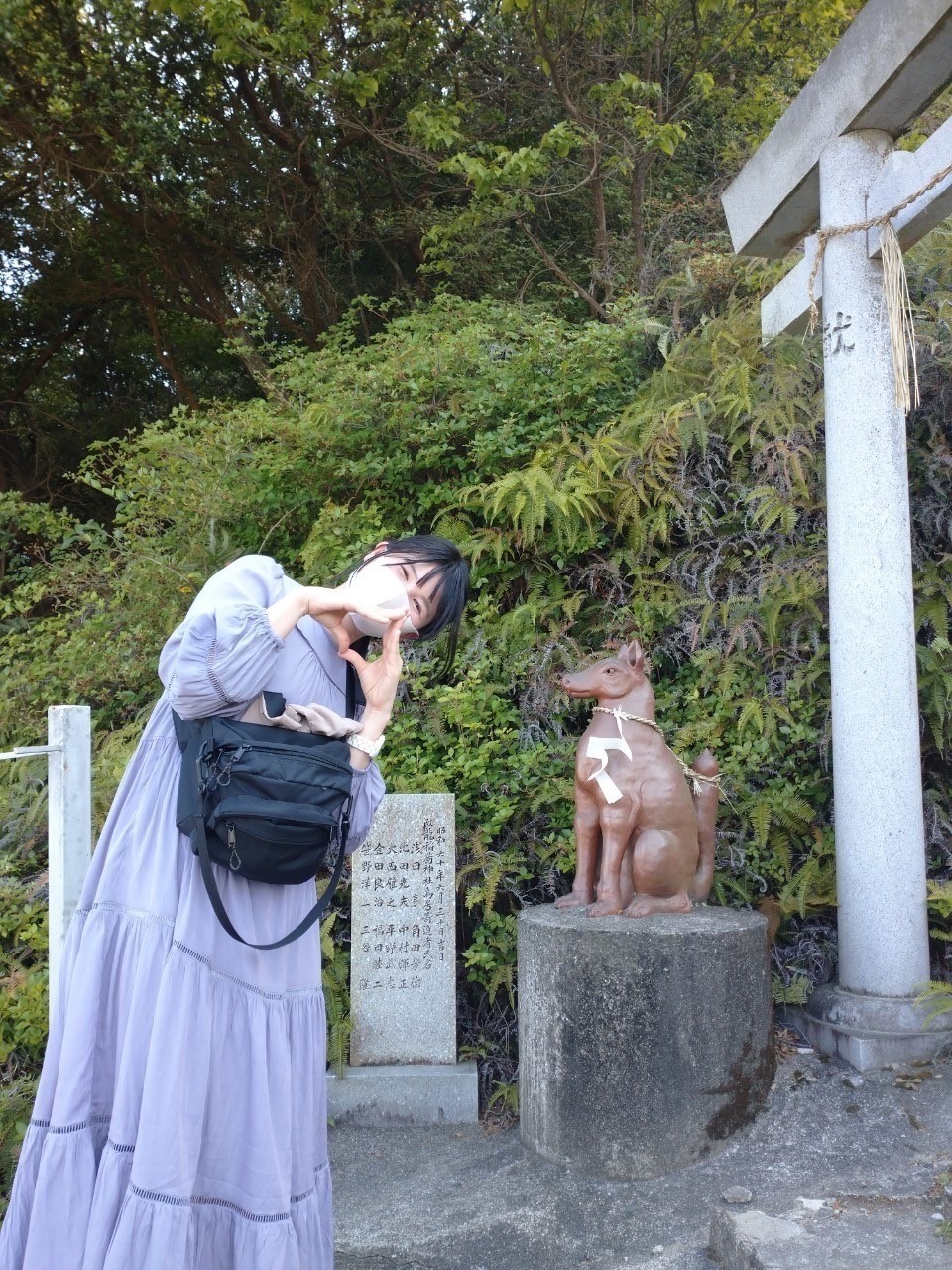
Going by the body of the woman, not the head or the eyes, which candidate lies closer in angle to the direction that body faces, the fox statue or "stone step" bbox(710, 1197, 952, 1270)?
the stone step

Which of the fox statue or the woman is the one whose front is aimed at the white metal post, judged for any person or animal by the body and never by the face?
the fox statue

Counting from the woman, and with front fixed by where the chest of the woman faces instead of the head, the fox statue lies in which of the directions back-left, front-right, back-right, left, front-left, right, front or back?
left

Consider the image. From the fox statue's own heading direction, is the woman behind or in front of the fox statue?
in front

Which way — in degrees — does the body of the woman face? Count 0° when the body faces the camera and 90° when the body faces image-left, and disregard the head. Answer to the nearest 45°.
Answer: approximately 315°

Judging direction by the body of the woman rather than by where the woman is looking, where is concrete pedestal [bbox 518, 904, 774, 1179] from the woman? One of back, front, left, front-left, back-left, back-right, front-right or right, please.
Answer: left

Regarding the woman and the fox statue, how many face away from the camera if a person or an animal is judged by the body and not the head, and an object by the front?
0
